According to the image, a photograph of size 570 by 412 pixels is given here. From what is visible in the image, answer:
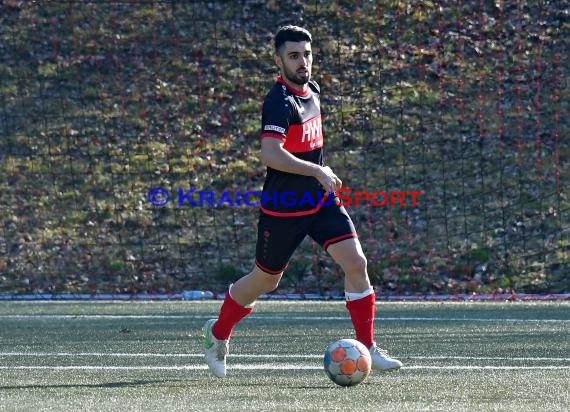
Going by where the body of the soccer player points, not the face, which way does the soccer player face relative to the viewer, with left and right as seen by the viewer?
facing the viewer and to the right of the viewer

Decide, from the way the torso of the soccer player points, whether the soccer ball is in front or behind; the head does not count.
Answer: in front
